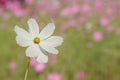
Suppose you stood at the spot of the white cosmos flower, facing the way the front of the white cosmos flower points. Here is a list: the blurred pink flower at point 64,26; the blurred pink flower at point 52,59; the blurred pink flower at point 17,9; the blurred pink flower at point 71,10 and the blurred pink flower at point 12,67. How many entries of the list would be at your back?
5

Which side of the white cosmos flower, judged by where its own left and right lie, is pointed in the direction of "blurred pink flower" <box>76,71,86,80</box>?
back

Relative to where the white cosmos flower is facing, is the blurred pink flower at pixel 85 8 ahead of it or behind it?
behind

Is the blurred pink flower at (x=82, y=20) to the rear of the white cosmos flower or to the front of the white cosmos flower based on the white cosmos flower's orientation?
to the rear

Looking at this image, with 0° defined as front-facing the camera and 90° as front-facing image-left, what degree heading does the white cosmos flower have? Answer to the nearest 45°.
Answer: approximately 0°

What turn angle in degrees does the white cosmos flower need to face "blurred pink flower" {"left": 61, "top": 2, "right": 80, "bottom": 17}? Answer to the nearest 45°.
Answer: approximately 180°

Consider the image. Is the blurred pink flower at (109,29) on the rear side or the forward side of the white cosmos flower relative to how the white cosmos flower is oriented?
on the rear side

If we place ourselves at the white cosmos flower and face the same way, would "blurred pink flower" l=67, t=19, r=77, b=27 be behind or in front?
behind

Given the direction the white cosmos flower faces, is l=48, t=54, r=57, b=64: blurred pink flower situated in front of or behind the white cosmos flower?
behind

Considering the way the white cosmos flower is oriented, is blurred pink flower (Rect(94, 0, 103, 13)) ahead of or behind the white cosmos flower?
behind

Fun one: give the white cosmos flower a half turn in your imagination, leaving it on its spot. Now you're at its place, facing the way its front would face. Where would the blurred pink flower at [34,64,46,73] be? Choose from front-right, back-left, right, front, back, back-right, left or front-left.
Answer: front

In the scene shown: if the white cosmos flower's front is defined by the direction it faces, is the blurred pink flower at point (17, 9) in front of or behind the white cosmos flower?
behind
